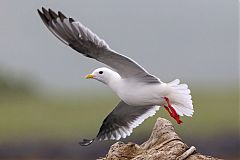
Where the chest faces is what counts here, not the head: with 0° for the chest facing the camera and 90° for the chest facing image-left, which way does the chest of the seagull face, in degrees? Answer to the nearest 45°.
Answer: approximately 90°
